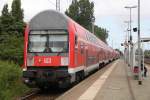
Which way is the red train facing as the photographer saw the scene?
facing the viewer and to the left of the viewer

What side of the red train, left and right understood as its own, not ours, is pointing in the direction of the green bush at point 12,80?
right
